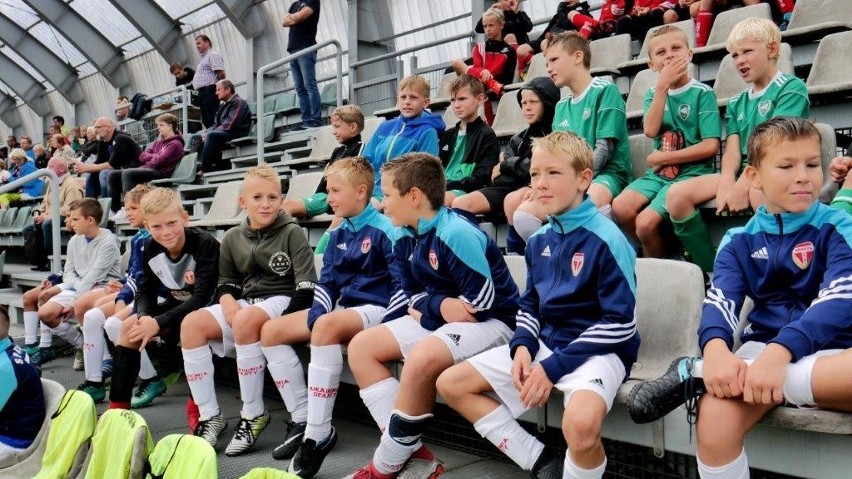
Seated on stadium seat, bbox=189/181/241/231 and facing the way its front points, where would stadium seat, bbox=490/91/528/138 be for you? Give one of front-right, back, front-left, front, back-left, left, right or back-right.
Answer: left

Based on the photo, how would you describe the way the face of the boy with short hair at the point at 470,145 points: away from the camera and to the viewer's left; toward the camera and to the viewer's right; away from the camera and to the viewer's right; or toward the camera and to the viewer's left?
toward the camera and to the viewer's left

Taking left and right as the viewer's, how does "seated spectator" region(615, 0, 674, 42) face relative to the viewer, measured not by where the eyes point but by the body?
facing the viewer and to the left of the viewer

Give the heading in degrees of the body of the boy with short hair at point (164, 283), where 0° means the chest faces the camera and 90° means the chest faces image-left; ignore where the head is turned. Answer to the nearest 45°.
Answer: approximately 45°

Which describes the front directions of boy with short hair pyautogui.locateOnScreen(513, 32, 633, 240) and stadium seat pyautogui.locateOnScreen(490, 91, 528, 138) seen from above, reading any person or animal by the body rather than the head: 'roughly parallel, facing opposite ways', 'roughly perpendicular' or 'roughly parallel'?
roughly parallel

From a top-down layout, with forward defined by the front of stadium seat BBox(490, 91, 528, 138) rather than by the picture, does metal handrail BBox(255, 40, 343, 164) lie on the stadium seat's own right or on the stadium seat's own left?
on the stadium seat's own right

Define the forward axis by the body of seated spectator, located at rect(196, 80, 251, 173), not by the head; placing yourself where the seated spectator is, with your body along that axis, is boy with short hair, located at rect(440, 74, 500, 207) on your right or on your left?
on your left

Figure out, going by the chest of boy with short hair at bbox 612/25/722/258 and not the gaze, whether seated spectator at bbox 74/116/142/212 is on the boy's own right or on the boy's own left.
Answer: on the boy's own right

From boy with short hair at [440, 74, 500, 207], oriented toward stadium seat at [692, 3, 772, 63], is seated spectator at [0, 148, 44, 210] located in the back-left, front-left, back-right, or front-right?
back-left
